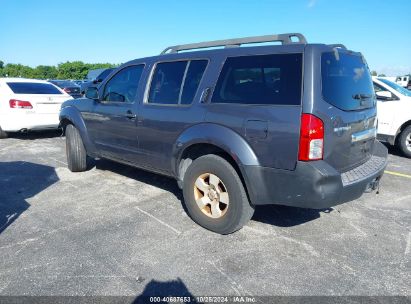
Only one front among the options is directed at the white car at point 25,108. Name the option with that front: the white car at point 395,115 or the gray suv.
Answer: the gray suv

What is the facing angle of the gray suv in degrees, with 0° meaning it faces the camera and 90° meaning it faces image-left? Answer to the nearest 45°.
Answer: approximately 135°

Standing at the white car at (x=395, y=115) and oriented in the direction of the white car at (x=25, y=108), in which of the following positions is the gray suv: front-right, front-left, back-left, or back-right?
front-left

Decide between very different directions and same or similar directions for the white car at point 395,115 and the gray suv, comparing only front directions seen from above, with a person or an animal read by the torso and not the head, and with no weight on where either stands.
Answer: very different directions

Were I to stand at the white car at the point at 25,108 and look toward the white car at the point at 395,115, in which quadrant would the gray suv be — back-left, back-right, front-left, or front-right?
front-right

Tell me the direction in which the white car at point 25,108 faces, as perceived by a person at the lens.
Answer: facing away from the viewer and to the left of the viewer

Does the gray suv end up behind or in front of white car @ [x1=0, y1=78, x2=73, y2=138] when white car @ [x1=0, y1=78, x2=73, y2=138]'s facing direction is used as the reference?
behind

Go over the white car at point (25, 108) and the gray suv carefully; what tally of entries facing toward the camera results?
0

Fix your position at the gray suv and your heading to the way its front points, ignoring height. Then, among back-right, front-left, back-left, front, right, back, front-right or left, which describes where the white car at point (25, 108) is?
front

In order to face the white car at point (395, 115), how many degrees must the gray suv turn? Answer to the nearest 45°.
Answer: approximately 90° to its right

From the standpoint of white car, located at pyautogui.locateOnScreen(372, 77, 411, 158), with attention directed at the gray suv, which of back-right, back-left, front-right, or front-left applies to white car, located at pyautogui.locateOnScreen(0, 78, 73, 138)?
front-right
